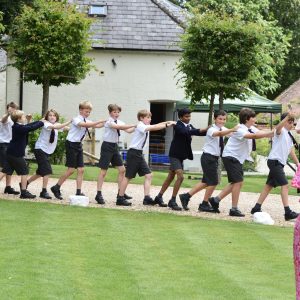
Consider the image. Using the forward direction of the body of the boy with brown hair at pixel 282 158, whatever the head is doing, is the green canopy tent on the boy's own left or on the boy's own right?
on the boy's own left

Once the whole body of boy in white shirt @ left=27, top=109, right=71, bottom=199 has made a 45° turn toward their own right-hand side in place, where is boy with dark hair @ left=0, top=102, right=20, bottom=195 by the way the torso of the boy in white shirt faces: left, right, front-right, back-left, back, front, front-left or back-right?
back-right

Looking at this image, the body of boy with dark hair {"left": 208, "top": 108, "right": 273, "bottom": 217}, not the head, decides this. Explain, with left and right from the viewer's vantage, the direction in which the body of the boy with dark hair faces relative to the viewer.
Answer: facing to the right of the viewer

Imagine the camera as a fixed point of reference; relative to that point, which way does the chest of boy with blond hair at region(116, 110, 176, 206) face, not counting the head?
to the viewer's right

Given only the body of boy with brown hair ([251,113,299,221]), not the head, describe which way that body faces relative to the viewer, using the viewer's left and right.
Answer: facing to the right of the viewer

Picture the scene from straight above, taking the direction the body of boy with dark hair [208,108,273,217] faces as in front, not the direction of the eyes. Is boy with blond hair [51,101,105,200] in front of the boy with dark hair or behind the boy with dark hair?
behind

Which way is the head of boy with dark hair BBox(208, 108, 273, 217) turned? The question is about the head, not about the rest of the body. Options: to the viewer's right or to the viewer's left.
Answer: to the viewer's right

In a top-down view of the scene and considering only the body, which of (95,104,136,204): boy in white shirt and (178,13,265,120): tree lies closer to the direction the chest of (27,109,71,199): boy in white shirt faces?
the boy in white shirt

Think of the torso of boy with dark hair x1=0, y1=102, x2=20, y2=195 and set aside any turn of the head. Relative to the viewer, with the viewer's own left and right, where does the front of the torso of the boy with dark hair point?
facing to the right of the viewer

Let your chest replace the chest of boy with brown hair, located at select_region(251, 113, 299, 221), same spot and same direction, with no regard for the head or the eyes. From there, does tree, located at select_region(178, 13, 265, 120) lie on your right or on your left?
on your left
